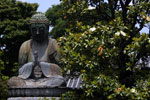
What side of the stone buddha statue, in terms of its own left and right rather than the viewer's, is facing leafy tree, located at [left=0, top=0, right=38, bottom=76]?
back

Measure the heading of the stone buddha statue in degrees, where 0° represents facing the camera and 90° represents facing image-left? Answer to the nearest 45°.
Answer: approximately 0°

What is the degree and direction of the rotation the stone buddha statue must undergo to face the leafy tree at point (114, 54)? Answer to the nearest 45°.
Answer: approximately 45° to its left
